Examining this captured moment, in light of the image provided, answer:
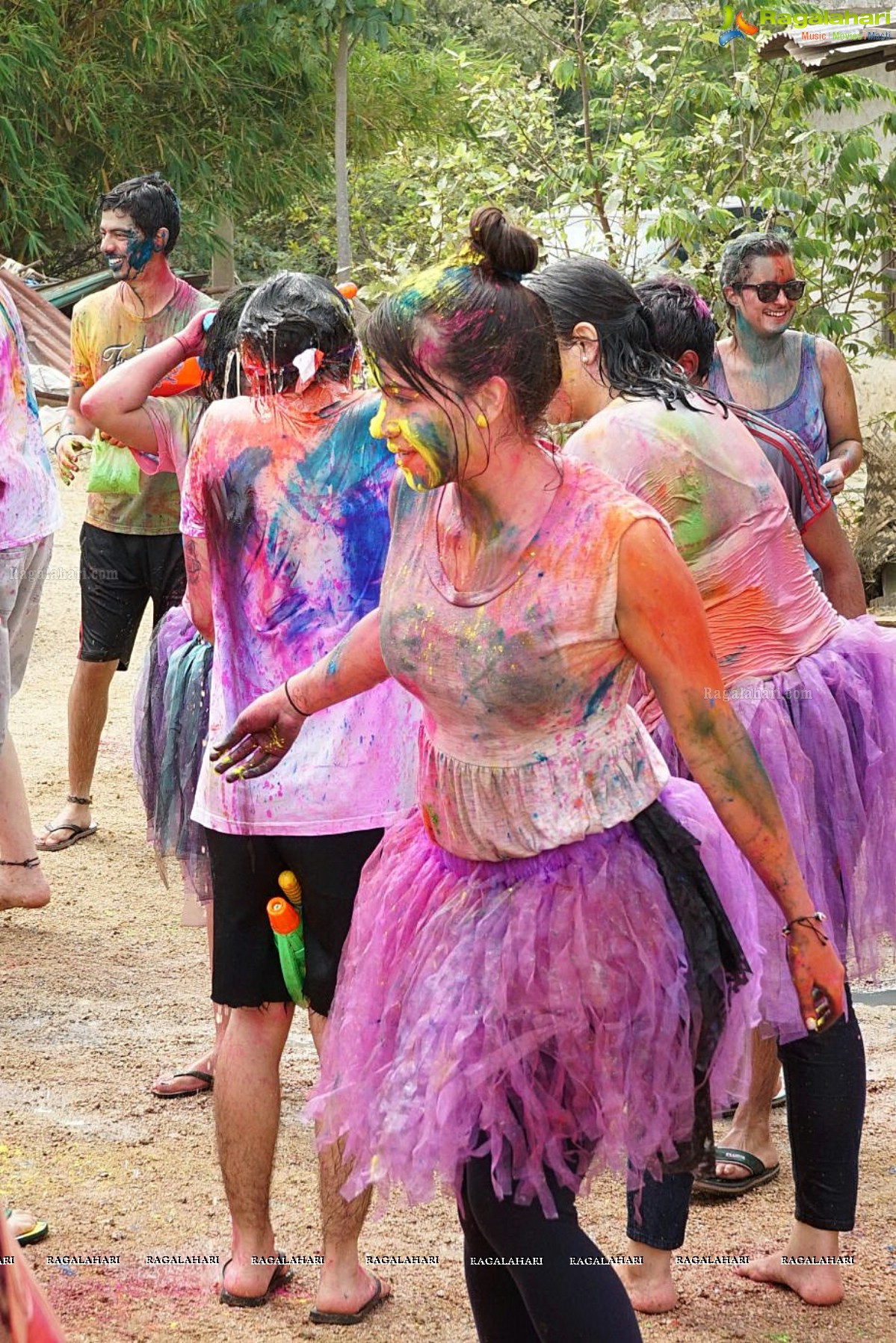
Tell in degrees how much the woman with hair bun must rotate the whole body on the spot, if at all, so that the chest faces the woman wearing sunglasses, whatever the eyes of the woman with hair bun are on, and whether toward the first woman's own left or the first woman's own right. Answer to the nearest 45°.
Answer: approximately 135° to the first woman's own right

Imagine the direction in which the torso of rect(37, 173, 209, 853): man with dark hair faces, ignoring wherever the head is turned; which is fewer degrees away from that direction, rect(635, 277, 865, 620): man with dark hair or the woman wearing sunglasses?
the man with dark hair

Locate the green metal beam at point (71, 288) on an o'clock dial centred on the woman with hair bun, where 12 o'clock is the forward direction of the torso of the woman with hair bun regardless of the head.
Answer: The green metal beam is roughly at 4 o'clock from the woman with hair bun.

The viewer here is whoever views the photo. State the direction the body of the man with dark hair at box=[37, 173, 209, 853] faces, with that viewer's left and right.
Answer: facing the viewer and to the left of the viewer

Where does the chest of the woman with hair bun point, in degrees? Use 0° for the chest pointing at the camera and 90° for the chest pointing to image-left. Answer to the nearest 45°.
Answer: approximately 45°

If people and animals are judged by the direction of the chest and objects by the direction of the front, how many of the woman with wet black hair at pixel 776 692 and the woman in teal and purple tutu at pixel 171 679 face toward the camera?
0

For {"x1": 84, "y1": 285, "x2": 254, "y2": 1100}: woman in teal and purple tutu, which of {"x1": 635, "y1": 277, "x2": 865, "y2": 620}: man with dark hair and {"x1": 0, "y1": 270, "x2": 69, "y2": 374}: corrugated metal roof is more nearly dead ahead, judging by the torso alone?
the corrugated metal roof

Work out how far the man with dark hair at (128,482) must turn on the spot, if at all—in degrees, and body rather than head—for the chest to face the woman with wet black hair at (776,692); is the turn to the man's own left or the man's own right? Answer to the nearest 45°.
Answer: approximately 45° to the man's own left

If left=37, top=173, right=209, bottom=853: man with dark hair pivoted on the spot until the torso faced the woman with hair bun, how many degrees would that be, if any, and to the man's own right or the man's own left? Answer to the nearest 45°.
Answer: approximately 45° to the man's own left

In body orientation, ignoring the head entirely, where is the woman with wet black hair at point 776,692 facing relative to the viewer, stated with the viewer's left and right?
facing away from the viewer and to the left of the viewer

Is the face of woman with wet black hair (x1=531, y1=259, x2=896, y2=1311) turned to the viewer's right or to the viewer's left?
to the viewer's left
